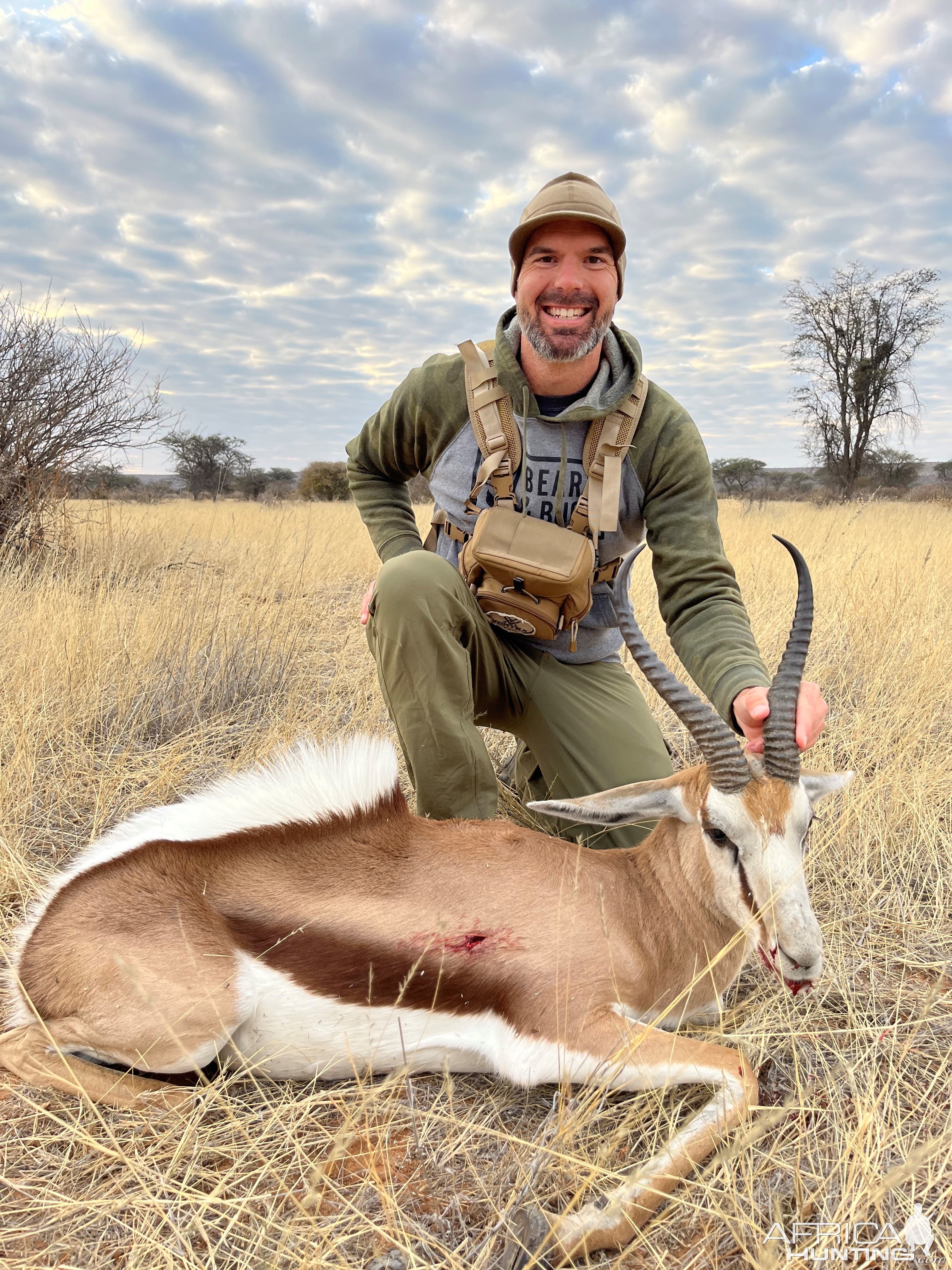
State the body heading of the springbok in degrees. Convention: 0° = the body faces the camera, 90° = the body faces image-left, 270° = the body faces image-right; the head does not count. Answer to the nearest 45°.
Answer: approximately 270°

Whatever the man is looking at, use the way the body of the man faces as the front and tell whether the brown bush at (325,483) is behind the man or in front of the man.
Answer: behind

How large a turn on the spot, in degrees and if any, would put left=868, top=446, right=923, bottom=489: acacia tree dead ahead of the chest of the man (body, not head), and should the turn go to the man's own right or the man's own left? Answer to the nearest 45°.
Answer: approximately 180°

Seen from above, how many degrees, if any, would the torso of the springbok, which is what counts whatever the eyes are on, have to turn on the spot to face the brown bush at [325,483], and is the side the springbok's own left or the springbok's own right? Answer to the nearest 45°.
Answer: approximately 90° to the springbok's own left

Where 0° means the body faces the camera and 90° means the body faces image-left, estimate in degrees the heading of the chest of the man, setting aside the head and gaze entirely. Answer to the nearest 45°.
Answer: approximately 0°

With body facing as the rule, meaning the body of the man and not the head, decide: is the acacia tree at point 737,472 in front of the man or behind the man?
behind
